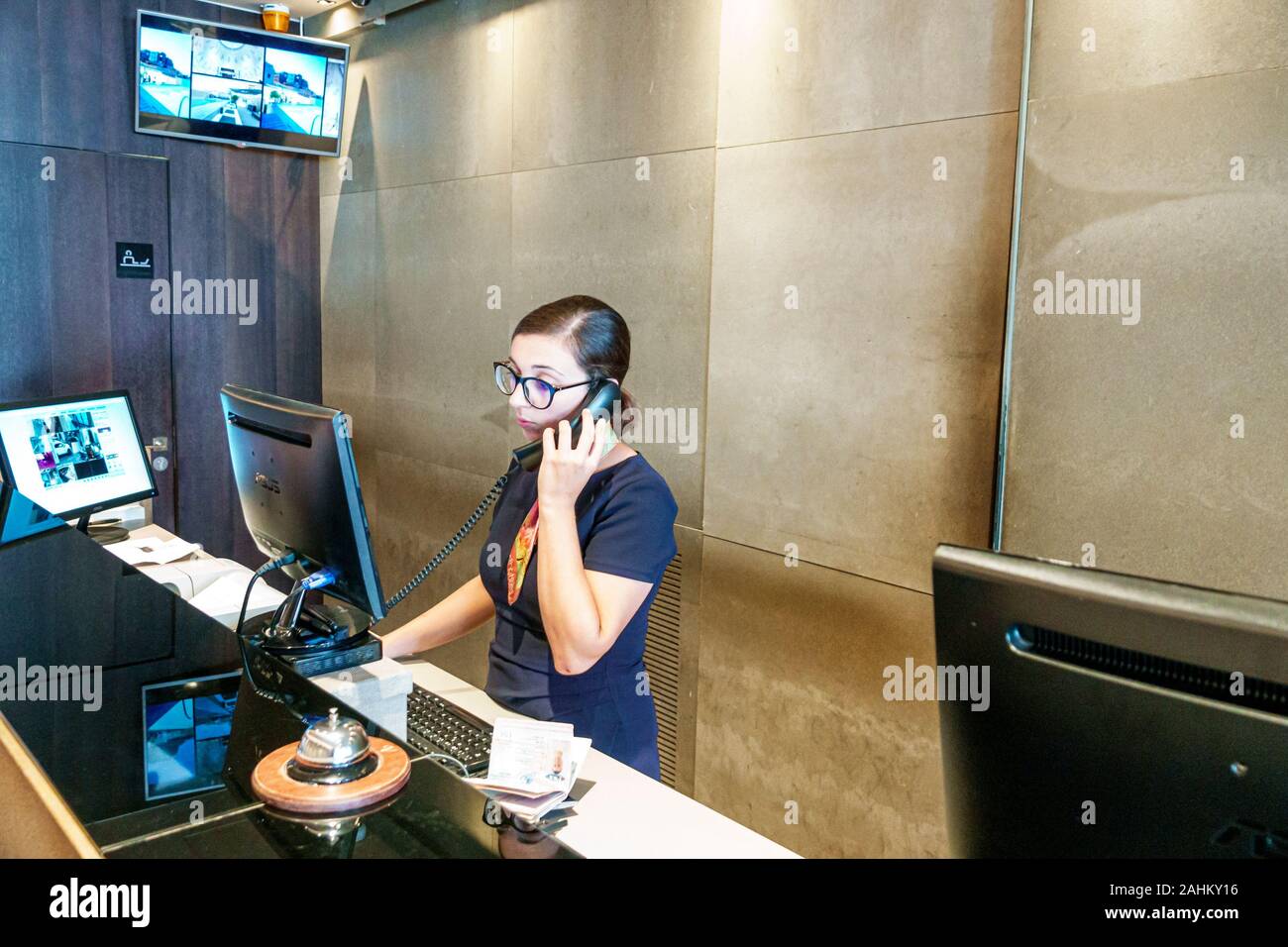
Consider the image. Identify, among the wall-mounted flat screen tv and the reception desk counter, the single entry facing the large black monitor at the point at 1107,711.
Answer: the wall-mounted flat screen tv

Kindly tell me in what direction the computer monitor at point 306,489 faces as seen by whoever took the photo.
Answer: facing away from the viewer and to the right of the viewer

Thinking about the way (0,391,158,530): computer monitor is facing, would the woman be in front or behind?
in front

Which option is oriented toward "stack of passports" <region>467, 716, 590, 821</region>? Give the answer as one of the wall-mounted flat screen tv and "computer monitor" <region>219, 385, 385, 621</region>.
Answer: the wall-mounted flat screen tv

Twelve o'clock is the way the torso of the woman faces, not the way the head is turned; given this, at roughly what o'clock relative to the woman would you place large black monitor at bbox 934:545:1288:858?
The large black monitor is roughly at 10 o'clock from the woman.

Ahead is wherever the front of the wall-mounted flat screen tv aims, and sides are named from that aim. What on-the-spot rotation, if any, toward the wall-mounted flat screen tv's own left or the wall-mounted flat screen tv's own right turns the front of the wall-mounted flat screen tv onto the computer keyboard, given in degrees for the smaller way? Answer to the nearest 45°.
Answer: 0° — it already faces it

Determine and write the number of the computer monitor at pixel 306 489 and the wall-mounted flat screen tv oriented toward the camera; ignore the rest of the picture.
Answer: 1

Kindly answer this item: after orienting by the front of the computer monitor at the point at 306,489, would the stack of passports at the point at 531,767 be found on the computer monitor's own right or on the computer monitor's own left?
on the computer monitor's own right

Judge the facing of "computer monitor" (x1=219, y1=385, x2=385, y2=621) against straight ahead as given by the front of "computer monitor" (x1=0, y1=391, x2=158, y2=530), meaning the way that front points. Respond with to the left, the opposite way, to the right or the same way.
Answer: to the left
